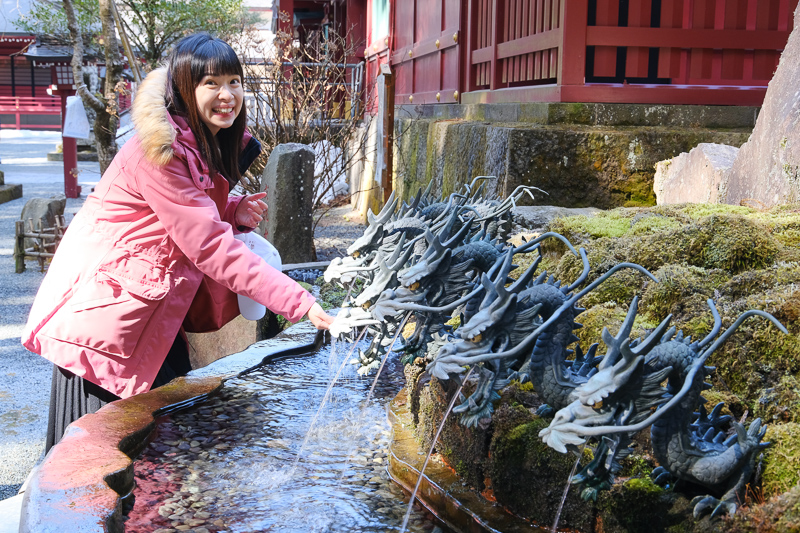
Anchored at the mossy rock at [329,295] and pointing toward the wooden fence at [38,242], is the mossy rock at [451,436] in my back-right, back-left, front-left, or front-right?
back-left

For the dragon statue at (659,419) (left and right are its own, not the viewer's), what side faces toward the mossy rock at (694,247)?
right

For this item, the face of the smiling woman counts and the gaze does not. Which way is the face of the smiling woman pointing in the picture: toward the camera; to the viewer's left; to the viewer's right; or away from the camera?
toward the camera

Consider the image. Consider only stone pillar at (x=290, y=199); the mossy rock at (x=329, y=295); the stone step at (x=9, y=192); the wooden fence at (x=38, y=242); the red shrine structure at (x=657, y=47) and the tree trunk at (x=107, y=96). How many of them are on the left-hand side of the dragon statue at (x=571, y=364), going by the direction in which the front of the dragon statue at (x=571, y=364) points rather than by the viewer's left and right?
0

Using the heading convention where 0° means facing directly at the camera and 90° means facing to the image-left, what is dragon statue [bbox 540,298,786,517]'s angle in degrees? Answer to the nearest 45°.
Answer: approximately 90°

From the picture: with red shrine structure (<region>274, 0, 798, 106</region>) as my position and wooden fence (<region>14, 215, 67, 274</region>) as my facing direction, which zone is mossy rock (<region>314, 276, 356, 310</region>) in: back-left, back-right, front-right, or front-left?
front-left

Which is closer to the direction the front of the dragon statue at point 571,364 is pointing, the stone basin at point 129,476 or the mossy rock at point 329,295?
the stone basin

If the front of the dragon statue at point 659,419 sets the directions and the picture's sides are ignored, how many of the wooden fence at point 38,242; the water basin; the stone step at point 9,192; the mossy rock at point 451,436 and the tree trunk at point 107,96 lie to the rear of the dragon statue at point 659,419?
0

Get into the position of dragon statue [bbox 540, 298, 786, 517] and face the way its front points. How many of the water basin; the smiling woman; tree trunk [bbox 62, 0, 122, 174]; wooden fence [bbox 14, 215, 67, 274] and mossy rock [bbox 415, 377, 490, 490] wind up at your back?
0

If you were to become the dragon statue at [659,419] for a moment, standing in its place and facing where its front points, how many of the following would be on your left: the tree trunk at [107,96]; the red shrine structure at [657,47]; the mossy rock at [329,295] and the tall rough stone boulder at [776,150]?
0

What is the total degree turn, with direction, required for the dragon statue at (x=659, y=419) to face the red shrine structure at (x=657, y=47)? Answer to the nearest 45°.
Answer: approximately 90° to its right

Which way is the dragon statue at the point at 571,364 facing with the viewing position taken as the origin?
facing to the left of the viewer

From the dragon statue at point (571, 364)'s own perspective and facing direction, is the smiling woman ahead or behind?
ahead
